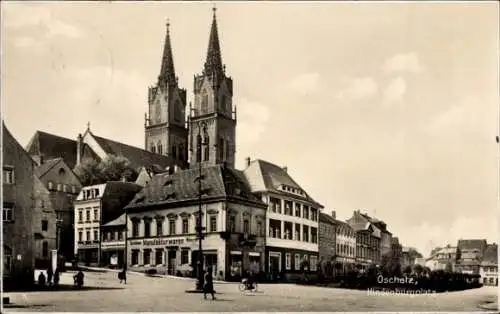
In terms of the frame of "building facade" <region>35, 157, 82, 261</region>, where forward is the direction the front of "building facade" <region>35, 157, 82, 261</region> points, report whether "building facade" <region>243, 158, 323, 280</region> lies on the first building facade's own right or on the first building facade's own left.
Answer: on the first building facade's own left

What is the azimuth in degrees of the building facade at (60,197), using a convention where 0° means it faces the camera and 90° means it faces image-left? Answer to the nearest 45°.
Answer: approximately 315°

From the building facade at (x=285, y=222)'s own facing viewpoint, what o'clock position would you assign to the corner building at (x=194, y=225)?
The corner building is roughly at 3 o'clock from the building facade.

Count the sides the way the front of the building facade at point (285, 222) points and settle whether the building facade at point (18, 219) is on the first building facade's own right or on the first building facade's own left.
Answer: on the first building facade's own right

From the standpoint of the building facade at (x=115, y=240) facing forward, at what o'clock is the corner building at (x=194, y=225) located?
The corner building is roughly at 10 o'clock from the building facade.

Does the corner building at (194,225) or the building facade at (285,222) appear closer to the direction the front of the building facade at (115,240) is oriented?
the corner building
